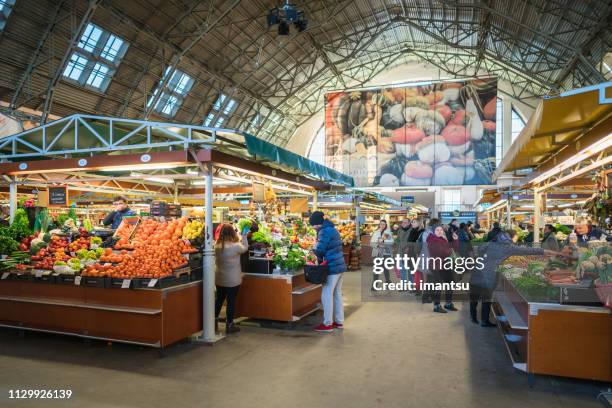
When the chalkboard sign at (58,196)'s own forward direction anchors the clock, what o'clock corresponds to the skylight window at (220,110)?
The skylight window is roughly at 7 o'clock from the chalkboard sign.

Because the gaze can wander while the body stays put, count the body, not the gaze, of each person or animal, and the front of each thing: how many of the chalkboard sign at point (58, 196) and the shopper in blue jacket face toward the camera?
1

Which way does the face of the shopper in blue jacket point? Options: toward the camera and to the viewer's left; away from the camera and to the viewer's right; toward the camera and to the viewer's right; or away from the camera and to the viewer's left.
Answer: away from the camera and to the viewer's left

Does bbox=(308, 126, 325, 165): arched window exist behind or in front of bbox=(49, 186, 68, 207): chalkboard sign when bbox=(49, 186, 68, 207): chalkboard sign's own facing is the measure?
behind

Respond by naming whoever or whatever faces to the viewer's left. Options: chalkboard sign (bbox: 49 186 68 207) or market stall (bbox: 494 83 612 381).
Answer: the market stall

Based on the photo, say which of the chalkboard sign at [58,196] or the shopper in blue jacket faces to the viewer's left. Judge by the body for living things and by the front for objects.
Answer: the shopper in blue jacket

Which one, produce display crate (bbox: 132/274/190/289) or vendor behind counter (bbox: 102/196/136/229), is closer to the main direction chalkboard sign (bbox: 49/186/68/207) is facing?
the produce display crate

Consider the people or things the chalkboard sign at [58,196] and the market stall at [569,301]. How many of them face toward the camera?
1

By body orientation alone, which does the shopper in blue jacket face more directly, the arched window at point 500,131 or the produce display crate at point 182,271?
the produce display crate

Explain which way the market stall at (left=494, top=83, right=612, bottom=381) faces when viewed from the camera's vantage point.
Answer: facing to the left of the viewer

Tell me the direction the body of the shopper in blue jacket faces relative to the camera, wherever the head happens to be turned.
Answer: to the viewer's left

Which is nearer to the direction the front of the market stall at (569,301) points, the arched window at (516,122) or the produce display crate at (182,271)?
the produce display crate

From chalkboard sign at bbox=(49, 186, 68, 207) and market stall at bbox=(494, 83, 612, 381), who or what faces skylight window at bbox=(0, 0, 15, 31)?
the market stall
